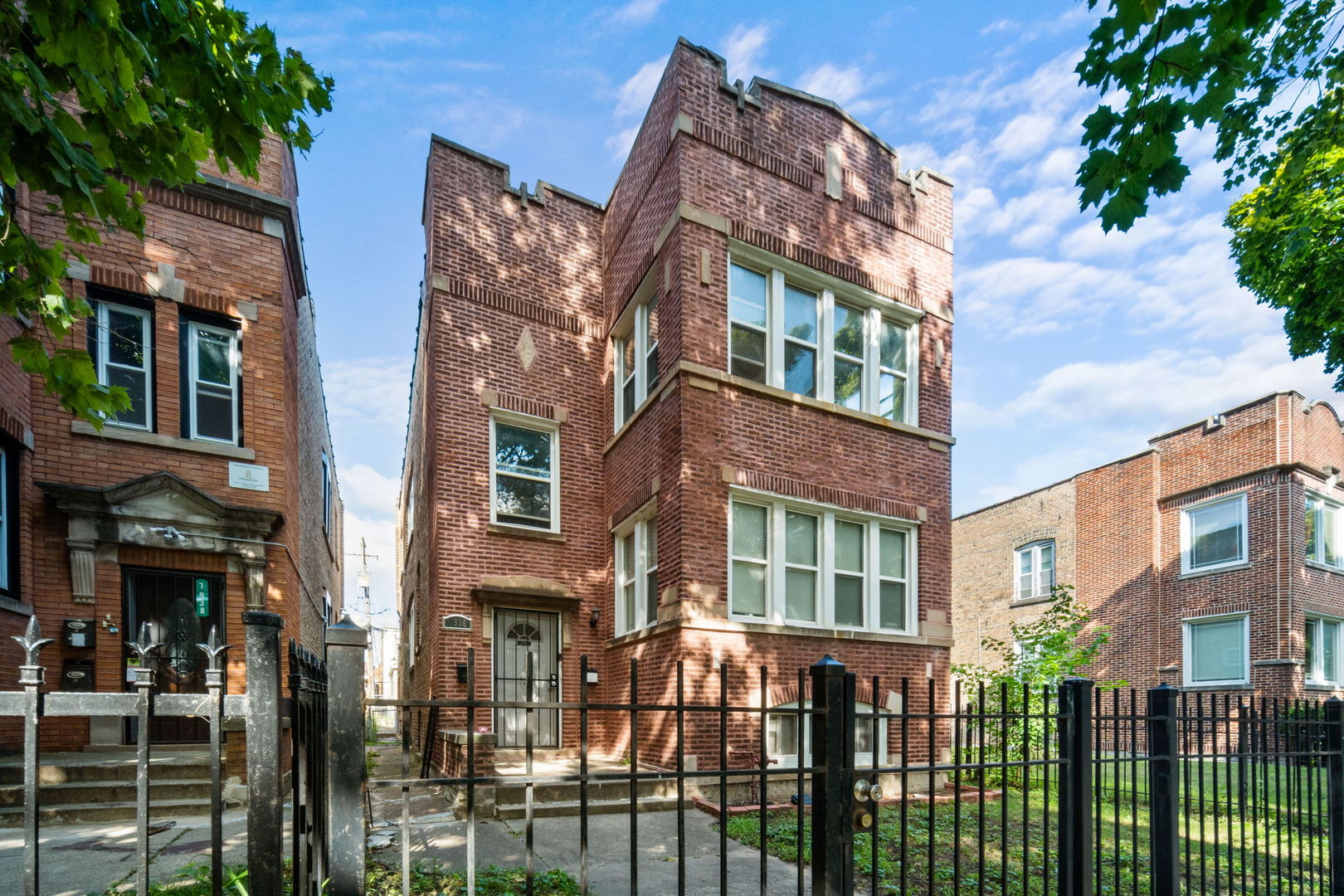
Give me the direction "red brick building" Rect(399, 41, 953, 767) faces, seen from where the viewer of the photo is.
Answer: facing the viewer and to the right of the viewer

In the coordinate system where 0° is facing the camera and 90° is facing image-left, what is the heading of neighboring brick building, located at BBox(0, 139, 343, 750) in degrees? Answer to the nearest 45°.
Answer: approximately 0°

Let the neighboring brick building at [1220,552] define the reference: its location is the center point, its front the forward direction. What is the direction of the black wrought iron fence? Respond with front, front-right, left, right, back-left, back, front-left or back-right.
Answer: front-right

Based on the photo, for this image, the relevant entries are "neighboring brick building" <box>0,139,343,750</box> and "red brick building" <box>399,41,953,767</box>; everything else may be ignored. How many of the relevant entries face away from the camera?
0

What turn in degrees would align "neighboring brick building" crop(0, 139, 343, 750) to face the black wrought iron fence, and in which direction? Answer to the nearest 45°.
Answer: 0° — it already faces it
